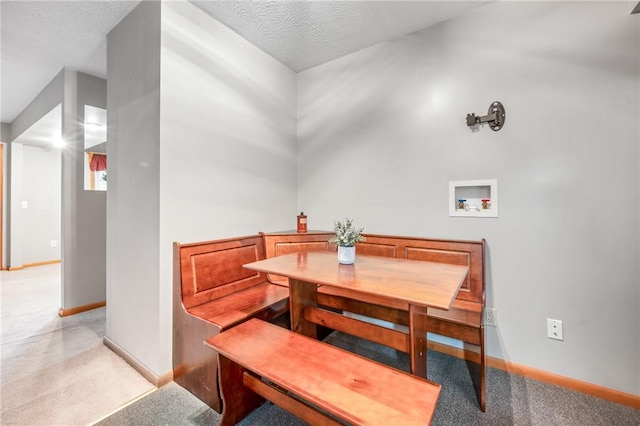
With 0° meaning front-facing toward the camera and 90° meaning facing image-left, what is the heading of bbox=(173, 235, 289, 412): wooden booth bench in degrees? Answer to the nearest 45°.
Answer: approximately 315°

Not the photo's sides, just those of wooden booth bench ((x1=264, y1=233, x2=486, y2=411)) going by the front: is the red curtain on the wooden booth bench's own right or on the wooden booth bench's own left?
on the wooden booth bench's own right

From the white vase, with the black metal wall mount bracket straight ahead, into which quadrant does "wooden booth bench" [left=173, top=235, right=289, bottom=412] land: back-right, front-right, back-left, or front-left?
back-left

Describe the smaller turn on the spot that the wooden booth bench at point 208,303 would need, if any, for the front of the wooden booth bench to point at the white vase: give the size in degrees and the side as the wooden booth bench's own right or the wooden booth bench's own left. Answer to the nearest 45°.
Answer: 0° — it already faces it

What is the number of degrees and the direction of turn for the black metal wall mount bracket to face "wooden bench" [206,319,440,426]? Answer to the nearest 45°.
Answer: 0° — it already faces it

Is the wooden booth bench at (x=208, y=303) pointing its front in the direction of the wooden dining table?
yes
